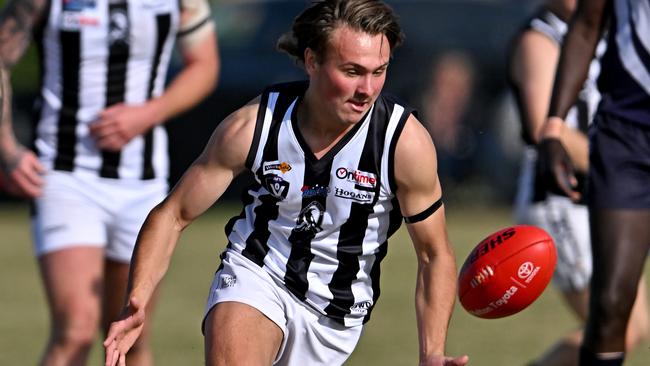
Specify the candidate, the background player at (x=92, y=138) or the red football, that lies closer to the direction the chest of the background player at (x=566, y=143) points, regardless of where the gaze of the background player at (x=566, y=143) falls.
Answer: the red football

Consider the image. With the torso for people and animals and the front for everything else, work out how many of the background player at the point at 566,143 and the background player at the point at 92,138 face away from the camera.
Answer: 0

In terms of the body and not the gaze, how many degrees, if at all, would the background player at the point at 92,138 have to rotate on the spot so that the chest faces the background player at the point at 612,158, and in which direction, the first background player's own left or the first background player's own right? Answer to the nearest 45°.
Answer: approximately 45° to the first background player's own left

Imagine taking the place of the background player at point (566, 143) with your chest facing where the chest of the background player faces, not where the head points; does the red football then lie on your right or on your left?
on your right

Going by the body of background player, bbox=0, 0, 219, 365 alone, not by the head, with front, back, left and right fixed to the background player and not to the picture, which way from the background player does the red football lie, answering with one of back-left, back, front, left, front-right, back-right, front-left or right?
front-left
